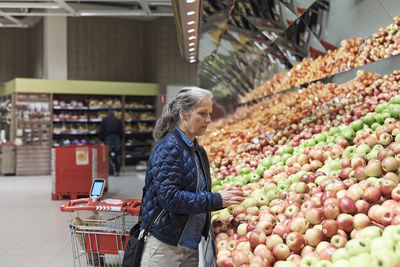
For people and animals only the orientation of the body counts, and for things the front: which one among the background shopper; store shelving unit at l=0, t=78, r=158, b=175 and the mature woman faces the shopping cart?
the store shelving unit

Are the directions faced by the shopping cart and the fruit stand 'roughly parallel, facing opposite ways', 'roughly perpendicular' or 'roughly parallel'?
roughly perpendicular

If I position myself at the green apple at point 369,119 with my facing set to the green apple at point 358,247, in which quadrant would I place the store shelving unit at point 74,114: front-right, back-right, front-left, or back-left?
back-right

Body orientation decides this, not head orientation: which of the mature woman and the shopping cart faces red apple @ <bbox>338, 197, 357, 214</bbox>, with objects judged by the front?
the mature woman

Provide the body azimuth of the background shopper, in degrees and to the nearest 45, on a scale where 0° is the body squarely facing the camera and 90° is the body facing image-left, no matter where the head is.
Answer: approximately 180°

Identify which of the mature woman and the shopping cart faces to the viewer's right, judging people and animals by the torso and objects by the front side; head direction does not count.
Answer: the mature woman

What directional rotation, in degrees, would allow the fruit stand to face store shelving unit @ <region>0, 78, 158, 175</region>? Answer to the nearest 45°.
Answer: approximately 90° to its right

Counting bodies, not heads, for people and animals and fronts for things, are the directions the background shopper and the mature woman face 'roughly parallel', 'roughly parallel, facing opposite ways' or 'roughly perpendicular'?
roughly perpendicular

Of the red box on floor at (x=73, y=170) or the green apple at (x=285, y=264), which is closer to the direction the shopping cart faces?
the red box on floor

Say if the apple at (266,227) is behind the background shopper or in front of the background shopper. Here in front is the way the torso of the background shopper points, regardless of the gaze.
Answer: behind

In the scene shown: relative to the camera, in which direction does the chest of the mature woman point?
to the viewer's right

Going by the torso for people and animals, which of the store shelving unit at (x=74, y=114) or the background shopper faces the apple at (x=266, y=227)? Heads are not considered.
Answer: the store shelving unit

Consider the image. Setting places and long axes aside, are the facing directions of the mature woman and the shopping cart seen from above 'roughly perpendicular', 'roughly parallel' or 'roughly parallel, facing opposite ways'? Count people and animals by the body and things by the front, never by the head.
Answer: roughly perpendicular
